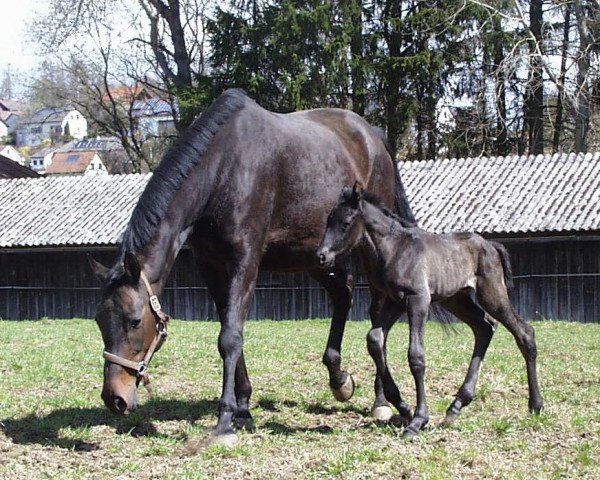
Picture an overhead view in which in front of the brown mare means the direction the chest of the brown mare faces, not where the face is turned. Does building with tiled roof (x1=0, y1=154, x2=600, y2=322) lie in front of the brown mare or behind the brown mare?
behind

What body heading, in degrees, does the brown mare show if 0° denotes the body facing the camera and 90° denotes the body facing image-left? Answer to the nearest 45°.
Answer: approximately 45°

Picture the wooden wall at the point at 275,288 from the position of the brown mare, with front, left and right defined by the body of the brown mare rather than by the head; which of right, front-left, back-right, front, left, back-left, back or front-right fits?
back-right
